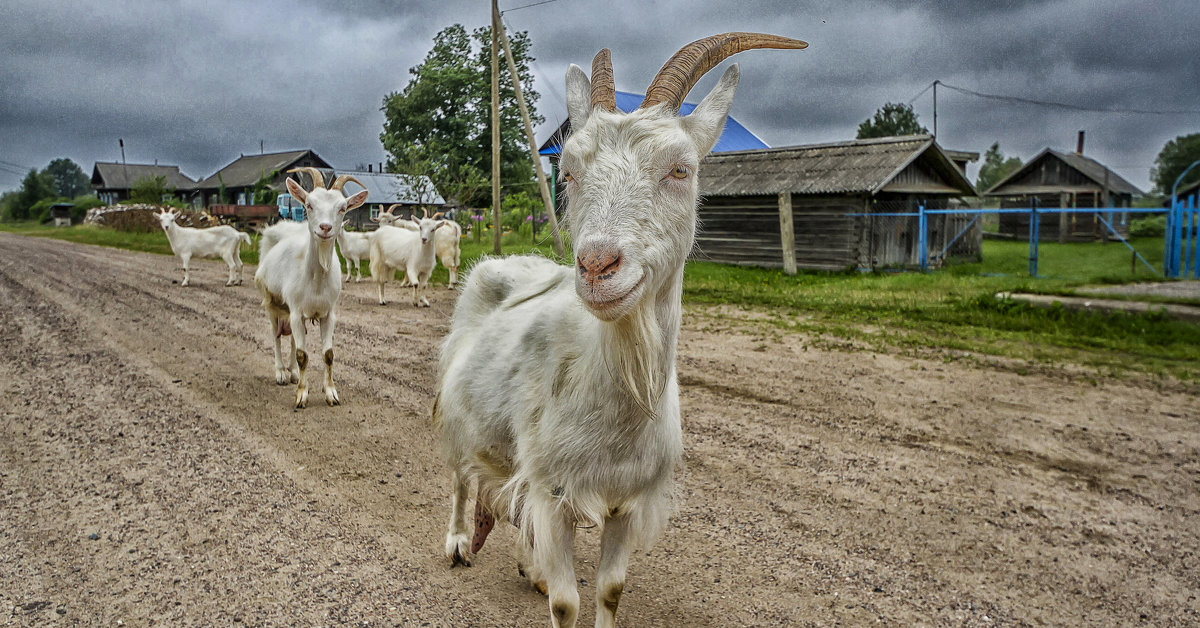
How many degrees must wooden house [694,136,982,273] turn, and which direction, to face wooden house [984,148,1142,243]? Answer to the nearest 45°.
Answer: approximately 90° to its left

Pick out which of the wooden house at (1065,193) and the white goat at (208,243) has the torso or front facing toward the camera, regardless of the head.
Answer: the wooden house

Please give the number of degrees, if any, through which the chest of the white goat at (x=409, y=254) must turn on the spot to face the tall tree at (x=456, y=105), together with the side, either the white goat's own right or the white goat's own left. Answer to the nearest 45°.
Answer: approximately 135° to the white goat's own left

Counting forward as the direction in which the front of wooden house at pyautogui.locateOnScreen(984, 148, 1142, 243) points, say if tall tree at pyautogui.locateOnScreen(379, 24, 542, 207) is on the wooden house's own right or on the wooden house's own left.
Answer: on the wooden house's own right

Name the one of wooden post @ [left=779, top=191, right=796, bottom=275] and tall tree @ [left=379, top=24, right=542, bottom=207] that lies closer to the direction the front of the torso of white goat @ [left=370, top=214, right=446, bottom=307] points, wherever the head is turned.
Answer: the wooden post

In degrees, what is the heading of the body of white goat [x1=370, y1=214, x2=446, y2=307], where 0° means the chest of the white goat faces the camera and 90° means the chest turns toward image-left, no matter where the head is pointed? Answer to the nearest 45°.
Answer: approximately 315°

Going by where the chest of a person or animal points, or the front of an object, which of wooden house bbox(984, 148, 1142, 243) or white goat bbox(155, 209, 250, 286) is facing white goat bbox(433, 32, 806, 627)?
the wooden house

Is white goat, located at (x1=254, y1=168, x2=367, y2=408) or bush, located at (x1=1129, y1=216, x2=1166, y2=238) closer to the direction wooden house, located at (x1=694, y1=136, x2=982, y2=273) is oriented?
the white goat

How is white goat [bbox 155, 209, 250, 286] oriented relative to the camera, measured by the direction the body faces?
to the viewer's left

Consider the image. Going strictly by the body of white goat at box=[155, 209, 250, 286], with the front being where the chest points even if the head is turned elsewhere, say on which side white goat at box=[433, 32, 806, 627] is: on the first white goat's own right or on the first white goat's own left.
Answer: on the first white goat's own left

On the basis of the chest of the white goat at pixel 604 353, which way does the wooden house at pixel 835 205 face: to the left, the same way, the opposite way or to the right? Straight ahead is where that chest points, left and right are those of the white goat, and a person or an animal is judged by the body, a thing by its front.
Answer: the same way

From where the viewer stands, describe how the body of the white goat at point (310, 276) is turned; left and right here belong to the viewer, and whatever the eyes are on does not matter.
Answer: facing the viewer and to the right of the viewer

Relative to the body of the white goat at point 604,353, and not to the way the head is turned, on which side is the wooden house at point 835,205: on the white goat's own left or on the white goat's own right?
on the white goat's own left

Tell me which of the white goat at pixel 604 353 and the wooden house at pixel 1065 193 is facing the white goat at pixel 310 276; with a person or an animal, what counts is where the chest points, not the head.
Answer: the wooden house

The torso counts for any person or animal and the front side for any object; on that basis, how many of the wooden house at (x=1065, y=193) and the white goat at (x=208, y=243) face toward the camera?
1

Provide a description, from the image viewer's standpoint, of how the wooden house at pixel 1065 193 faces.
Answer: facing the viewer

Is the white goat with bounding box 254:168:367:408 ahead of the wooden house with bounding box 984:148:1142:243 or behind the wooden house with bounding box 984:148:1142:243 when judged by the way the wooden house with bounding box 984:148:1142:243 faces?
ahead

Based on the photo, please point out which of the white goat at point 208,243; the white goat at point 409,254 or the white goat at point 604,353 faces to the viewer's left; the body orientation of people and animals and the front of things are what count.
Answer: the white goat at point 208,243
